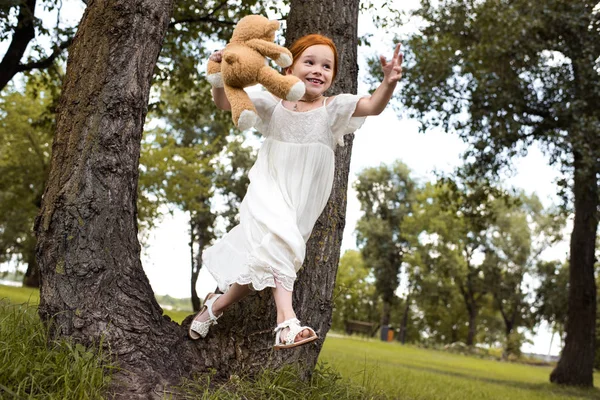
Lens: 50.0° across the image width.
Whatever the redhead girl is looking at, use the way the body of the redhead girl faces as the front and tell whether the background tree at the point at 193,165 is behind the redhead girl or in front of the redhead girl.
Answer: behind

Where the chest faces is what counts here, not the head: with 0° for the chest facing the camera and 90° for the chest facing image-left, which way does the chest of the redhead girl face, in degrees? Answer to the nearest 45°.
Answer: approximately 315°

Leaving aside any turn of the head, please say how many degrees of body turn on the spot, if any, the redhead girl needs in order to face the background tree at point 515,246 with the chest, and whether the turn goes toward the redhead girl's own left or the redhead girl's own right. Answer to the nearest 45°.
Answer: approximately 135° to the redhead girl's own left

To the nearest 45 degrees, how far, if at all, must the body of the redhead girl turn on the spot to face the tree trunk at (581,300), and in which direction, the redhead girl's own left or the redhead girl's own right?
approximately 90° to the redhead girl's own left

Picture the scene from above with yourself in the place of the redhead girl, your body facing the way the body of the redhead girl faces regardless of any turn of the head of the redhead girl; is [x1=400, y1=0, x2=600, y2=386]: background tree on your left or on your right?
on your left

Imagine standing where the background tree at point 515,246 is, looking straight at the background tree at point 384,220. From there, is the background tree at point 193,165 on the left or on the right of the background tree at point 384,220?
left

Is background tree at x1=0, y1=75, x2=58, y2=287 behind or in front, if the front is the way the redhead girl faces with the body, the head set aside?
behind
